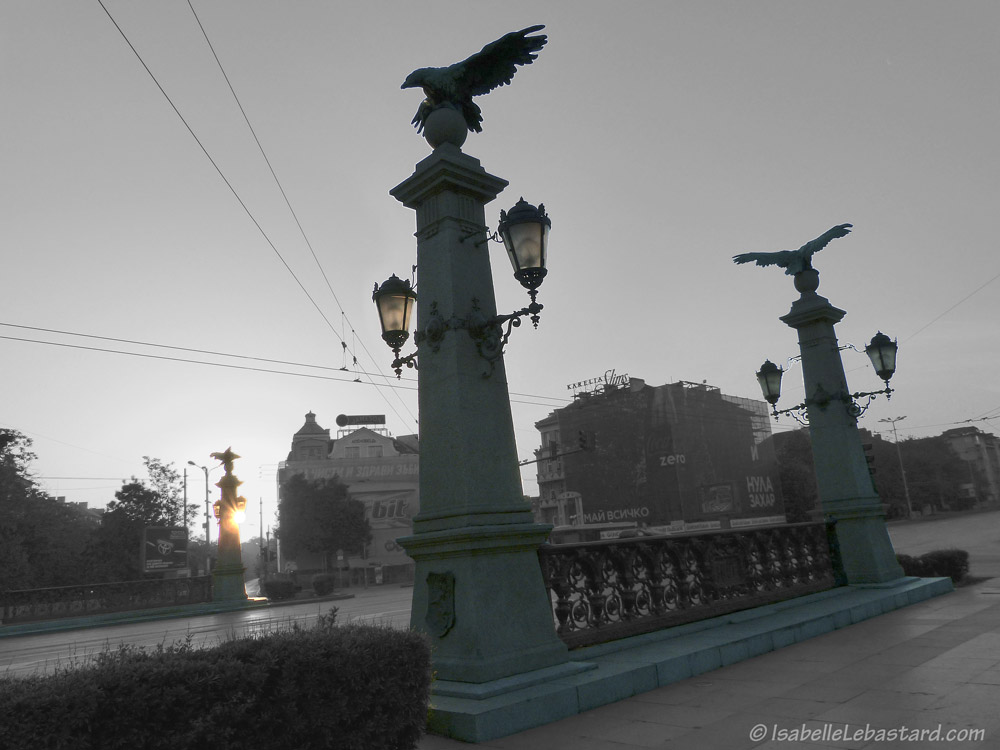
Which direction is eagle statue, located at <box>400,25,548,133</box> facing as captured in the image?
to the viewer's left

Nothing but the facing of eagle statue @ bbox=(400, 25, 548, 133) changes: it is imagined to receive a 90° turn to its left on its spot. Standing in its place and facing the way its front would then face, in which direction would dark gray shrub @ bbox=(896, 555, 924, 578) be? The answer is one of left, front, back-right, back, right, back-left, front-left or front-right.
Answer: back-left

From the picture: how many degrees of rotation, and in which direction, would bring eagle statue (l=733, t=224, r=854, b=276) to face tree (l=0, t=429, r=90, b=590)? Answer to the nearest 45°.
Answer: approximately 90° to its left

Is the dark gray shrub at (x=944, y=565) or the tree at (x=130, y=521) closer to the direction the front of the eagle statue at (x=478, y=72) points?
the tree

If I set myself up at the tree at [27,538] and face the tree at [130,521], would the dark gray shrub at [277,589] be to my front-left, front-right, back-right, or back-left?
front-right

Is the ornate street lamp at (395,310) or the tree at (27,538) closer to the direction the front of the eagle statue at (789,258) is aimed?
the tree

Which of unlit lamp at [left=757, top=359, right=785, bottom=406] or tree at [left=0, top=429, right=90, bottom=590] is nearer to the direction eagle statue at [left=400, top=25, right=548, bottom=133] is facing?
the tree
